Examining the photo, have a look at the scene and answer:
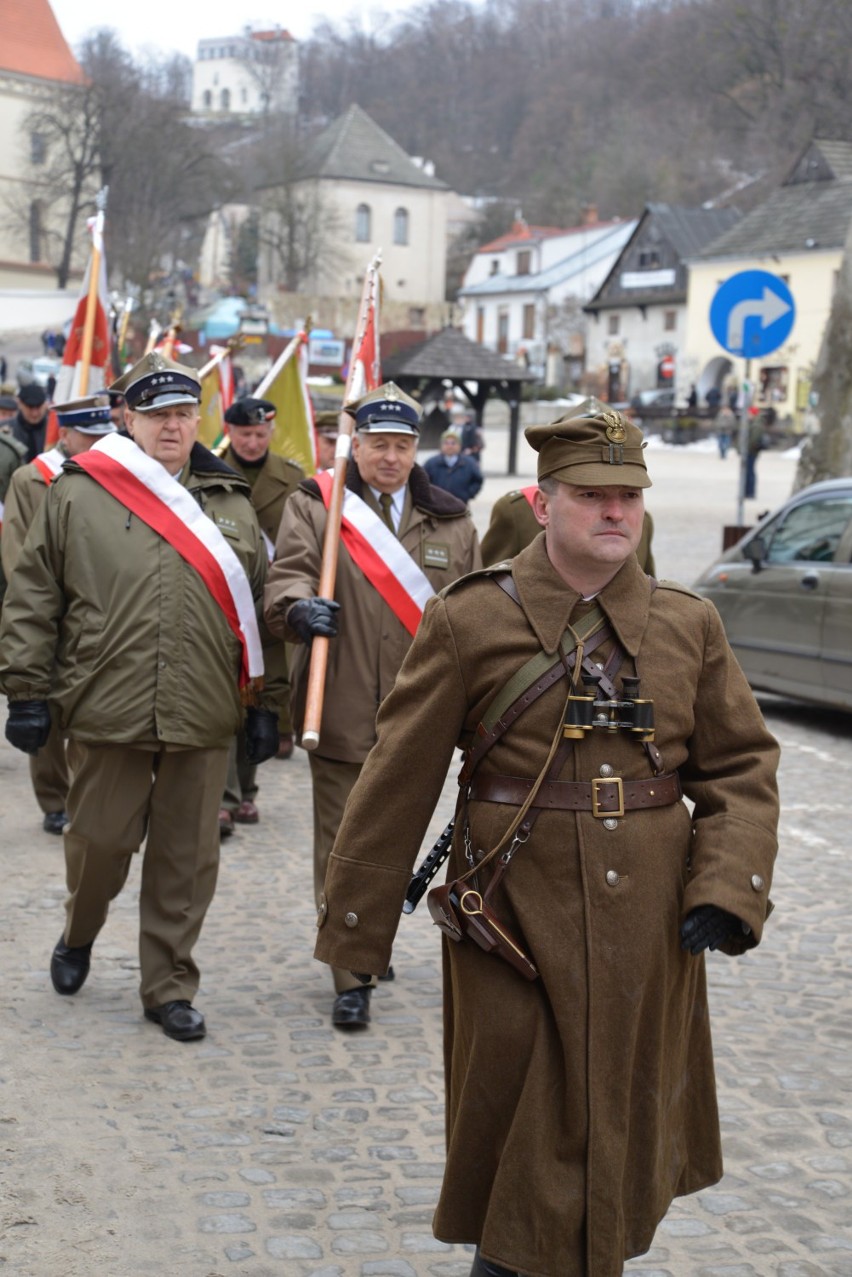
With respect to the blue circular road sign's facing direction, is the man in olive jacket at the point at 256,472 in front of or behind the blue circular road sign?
in front

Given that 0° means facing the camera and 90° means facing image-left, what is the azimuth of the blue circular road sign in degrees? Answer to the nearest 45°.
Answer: approximately 0°

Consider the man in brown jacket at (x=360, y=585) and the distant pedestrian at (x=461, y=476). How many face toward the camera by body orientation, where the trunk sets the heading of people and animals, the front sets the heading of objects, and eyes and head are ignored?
2

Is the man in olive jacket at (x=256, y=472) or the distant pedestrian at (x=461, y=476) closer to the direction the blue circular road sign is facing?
the man in olive jacket

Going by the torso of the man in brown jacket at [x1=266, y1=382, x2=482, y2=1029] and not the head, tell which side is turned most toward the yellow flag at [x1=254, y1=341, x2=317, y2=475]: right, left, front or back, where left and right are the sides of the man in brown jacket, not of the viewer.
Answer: back

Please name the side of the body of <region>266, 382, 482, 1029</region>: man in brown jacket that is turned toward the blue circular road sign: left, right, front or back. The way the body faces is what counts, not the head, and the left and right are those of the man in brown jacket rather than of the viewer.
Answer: back

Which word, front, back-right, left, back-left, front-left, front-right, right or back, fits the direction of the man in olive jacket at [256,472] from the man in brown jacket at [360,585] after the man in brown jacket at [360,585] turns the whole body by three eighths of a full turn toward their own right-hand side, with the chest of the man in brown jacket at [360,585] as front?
front-right
